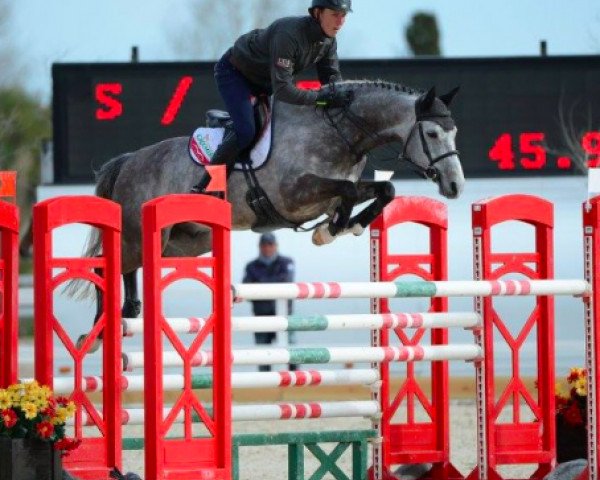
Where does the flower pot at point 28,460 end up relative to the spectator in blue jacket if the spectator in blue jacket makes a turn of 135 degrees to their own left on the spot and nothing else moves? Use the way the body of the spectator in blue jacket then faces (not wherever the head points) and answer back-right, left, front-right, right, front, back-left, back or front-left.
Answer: back-right

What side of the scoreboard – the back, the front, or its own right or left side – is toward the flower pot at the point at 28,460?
front

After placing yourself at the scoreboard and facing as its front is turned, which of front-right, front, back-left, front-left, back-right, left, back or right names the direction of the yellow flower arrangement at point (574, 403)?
front

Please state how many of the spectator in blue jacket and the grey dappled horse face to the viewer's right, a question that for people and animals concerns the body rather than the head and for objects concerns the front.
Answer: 1

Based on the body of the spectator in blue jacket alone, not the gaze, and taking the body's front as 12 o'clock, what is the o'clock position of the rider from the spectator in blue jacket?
The rider is roughly at 12 o'clock from the spectator in blue jacket.

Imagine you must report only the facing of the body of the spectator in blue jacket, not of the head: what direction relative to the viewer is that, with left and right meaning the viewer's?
facing the viewer

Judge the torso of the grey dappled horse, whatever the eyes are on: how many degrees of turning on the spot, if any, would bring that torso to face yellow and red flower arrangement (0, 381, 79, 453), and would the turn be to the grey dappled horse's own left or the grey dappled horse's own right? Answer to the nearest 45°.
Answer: approximately 135° to the grey dappled horse's own right

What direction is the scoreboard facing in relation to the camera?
toward the camera

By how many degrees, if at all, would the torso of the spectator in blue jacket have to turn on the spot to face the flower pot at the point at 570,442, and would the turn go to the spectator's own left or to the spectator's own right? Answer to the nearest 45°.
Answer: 0° — they already face it

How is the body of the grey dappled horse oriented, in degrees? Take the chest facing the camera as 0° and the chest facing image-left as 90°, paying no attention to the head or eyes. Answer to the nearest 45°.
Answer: approximately 270°

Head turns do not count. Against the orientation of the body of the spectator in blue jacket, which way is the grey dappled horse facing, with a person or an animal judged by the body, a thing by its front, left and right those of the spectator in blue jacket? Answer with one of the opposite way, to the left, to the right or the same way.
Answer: to the left

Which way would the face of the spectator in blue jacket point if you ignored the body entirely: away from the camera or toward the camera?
toward the camera

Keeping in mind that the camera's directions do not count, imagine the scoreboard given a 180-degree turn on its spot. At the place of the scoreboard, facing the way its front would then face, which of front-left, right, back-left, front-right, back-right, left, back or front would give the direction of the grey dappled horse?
back
